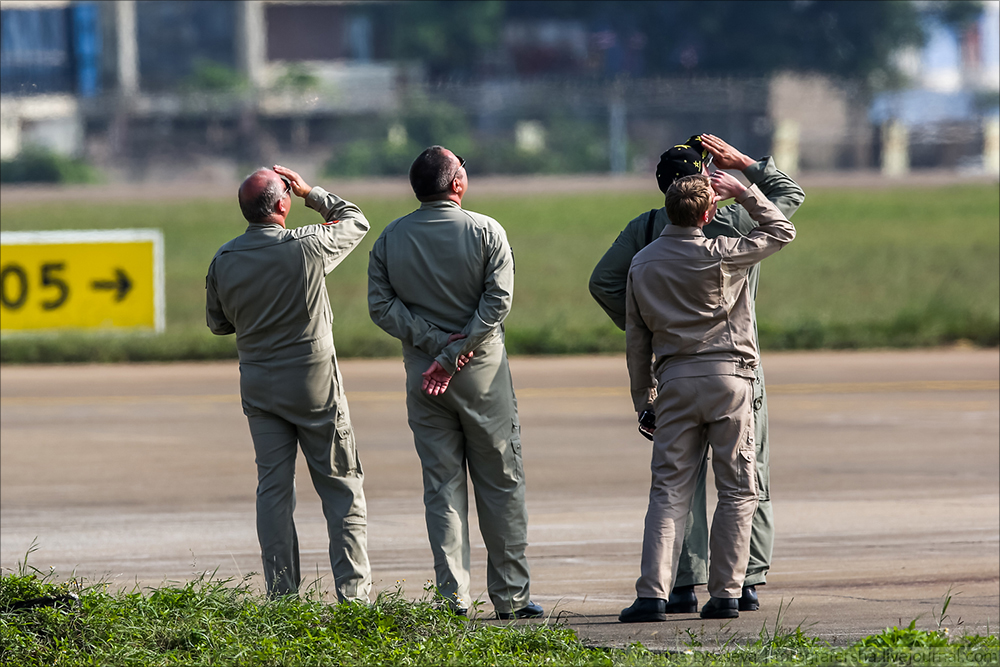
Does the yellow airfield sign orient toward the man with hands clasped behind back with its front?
yes

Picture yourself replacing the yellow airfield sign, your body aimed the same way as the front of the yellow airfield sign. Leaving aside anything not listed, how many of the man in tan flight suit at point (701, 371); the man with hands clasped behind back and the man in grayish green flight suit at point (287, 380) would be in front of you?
3

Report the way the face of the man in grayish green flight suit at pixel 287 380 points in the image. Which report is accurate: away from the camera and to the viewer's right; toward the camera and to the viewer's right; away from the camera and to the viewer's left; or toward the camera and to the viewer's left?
away from the camera and to the viewer's right

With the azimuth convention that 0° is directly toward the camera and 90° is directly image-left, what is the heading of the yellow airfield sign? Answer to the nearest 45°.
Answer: approximately 0°

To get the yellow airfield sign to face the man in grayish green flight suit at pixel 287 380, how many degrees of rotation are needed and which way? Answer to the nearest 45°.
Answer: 0° — it already faces them

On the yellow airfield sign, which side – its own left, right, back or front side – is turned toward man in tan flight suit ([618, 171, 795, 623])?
front

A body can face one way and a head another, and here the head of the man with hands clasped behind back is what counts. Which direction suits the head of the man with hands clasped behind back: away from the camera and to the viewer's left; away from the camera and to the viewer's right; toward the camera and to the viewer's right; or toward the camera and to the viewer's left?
away from the camera and to the viewer's right
